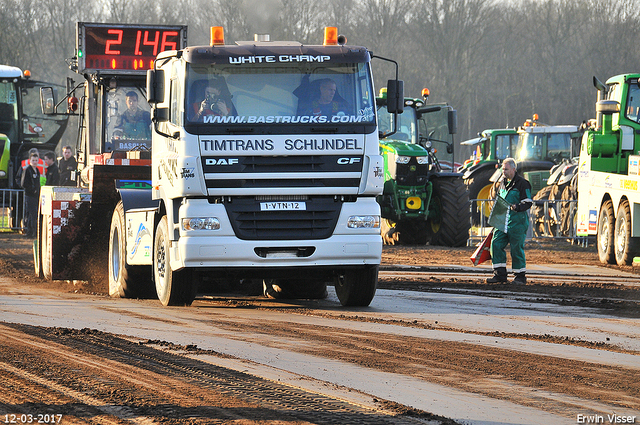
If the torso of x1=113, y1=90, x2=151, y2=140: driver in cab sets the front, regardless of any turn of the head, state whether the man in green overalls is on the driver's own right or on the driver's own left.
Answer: on the driver's own left

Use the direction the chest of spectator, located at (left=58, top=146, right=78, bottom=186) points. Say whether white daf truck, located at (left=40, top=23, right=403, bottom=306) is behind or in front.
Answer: in front

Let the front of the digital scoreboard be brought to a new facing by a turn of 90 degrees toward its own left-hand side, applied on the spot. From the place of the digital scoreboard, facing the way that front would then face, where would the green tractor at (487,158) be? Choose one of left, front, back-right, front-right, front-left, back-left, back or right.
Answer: front-left

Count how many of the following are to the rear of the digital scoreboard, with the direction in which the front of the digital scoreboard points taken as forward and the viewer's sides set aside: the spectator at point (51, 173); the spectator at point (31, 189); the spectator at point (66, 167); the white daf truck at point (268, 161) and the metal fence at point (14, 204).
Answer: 4

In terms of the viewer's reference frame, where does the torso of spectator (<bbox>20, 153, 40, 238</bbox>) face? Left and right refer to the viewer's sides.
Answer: facing the viewer and to the right of the viewer

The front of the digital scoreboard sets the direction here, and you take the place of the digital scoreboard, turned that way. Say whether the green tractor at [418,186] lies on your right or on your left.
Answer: on your left

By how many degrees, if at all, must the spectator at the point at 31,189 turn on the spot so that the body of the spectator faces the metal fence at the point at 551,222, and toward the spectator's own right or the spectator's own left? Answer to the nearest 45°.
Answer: approximately 45° to the spectator's own left

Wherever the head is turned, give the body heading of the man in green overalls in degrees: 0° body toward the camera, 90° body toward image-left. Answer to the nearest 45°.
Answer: approximately 45°

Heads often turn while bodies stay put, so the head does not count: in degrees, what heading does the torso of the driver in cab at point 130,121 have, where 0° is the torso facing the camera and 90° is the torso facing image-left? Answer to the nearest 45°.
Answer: approximately 0°

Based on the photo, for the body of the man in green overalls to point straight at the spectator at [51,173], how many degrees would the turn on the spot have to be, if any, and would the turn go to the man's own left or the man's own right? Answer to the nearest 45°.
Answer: approximately 90° to the man's own right

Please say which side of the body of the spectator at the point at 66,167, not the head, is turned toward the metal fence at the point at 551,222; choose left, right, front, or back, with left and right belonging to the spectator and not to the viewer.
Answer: left

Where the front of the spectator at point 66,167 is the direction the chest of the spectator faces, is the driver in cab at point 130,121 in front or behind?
in front

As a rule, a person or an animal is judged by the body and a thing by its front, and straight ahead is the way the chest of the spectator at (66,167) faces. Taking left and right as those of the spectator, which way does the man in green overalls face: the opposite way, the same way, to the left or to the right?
to the right
